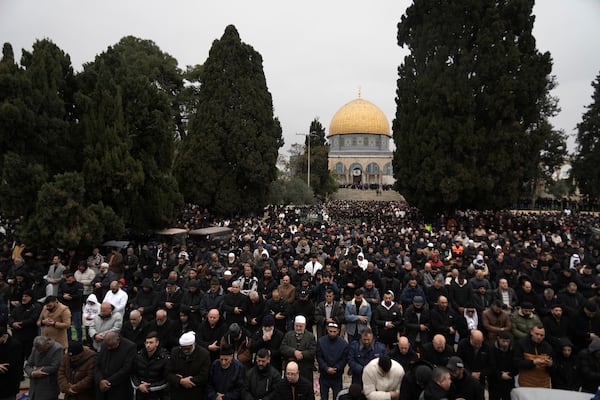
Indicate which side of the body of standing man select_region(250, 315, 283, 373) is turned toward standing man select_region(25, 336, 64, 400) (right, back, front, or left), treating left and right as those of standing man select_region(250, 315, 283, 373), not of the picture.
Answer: right

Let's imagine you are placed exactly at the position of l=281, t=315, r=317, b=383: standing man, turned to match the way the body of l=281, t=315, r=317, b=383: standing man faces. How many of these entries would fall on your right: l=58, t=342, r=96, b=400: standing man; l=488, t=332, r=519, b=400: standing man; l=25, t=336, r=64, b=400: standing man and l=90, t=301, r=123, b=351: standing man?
3

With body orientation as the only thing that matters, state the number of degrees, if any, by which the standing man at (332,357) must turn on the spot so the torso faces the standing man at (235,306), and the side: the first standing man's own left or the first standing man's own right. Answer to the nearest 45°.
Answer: approximately 135° to the first standing man's own right

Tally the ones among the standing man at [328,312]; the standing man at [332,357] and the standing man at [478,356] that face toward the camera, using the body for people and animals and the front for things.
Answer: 3

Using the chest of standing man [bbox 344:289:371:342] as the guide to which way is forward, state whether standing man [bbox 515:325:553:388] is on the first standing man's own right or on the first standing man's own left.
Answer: on the first standing man's own left

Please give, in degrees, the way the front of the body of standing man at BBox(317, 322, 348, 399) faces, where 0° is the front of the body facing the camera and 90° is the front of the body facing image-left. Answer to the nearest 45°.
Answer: approximately 0°

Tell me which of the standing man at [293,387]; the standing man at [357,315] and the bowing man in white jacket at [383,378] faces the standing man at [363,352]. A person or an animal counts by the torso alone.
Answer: the standing man at [357,315]

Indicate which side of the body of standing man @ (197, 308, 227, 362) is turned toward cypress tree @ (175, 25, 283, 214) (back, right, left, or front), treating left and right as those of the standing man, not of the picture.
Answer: back

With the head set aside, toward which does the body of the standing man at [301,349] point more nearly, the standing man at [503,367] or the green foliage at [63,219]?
the standing man

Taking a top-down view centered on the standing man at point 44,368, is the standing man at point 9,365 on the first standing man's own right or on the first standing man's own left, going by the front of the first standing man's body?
on the first standing man's own right

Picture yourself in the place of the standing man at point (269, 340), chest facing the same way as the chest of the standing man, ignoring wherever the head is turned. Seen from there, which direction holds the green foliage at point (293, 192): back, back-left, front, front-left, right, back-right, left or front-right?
back

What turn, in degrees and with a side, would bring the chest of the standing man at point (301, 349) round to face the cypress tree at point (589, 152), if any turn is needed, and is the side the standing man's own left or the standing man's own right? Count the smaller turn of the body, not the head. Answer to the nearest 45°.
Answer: approximately 135° to the standing man's own left
